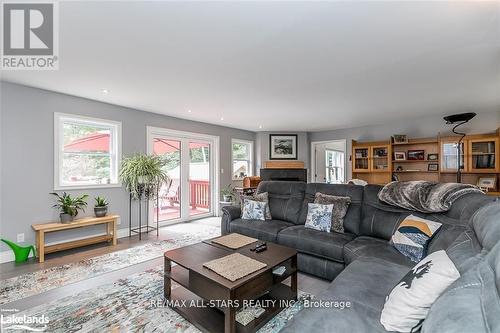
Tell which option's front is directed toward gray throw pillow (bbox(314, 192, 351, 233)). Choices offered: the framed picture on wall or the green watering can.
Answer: the framed picture on wall

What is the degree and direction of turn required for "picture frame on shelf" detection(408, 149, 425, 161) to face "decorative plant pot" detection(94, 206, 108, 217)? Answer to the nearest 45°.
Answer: approximately 45° to its right

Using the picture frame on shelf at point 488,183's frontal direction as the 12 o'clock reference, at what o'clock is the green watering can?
The green watering can is roughly at 1 o'clock from the picture frame on shelf.

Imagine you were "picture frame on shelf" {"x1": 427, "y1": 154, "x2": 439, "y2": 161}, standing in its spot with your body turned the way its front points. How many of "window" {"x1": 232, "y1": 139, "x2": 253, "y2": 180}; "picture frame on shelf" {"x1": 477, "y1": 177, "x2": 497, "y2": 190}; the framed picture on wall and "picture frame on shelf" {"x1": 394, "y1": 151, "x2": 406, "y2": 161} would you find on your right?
3

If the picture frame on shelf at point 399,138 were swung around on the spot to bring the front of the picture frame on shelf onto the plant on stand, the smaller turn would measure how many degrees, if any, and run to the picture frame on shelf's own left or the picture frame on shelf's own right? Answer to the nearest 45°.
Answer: approximately 45° to the picture frame on shelf's own right

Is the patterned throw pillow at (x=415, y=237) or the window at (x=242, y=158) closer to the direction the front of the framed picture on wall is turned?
the patterned throw pillow

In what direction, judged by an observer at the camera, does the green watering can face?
facing to the left of the viewer
